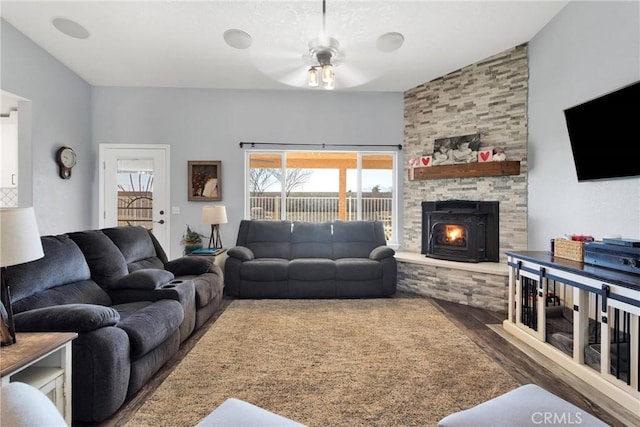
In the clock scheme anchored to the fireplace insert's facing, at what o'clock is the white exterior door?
The white exterior door is roughly at 1 o'clock from the fireplace insert.

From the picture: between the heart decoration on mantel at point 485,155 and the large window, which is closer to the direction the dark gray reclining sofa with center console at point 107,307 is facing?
the heart decoration on mantel

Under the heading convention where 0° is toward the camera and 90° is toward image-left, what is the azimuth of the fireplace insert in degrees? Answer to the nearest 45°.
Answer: approximately 45°

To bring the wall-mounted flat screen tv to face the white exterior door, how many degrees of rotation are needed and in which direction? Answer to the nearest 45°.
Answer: approximately 45° to its right

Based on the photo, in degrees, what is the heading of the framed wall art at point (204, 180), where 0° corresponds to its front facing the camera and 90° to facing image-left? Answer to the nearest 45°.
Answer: approximately 0°

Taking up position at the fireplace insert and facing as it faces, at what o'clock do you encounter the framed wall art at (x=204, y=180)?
The framed wall art is roughly at 1 o'clock from the fireplace insert.

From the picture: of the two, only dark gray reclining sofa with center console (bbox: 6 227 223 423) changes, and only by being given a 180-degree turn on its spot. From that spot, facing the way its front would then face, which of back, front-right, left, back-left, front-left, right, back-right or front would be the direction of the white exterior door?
front-right

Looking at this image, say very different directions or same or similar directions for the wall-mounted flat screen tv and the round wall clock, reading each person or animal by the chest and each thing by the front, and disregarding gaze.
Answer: very different directions

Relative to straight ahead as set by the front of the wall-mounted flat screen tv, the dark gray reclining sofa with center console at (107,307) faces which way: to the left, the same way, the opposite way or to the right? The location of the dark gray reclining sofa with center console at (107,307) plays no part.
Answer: the opposite way

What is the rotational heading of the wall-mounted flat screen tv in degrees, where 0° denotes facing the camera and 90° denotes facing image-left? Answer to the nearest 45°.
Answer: approximately 45°
